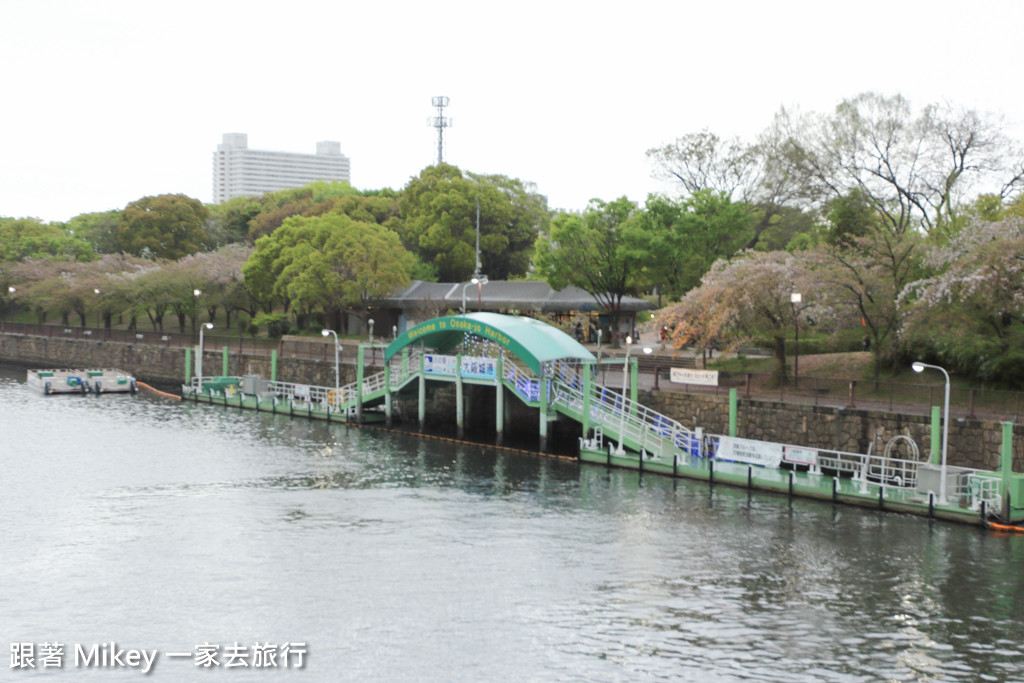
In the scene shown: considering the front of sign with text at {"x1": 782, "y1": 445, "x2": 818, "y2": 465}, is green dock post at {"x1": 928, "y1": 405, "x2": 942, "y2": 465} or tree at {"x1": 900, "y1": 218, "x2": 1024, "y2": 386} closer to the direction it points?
the green dock post

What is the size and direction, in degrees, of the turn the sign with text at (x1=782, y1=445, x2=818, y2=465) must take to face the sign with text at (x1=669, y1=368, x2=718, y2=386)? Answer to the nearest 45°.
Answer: approximately 135° to its right

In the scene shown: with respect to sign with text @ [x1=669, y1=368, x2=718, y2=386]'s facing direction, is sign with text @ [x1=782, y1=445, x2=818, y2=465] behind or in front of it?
in front

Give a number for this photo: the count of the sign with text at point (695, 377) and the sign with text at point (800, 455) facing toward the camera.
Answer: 2

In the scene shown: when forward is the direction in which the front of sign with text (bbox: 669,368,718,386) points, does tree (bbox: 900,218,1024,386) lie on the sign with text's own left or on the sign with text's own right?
on the sign with text's own left

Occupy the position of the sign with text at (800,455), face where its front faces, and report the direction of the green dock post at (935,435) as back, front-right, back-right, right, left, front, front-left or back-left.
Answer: left

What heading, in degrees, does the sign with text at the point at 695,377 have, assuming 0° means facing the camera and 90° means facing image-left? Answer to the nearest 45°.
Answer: approximately 0°
